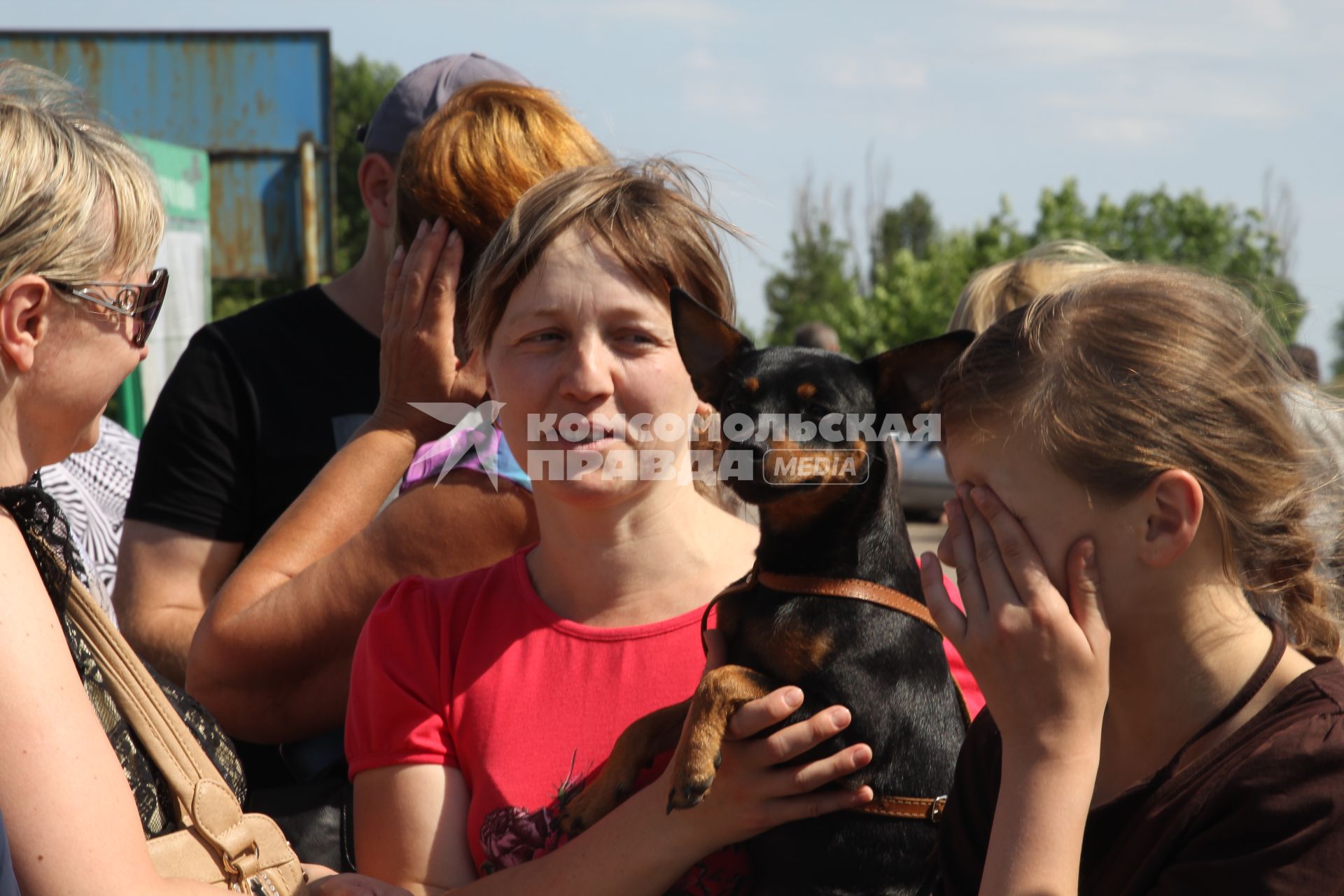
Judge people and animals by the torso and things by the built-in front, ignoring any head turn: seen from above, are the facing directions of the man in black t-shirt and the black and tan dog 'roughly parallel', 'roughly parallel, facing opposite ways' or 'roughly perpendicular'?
roughly perpendicular

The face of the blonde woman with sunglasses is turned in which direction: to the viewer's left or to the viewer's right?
to the viewer's right

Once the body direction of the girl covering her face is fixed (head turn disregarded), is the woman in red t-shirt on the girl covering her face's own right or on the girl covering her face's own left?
on the girl covering her face's own right

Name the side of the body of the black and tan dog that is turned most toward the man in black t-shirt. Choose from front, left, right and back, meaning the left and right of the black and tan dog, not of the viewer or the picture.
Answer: right

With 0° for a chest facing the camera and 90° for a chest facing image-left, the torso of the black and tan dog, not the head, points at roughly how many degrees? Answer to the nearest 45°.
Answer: approximately 45°

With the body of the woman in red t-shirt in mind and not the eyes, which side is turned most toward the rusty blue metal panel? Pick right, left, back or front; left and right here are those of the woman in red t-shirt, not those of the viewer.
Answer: back

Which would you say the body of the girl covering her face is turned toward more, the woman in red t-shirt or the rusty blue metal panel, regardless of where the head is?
the woman in red t-shirt
